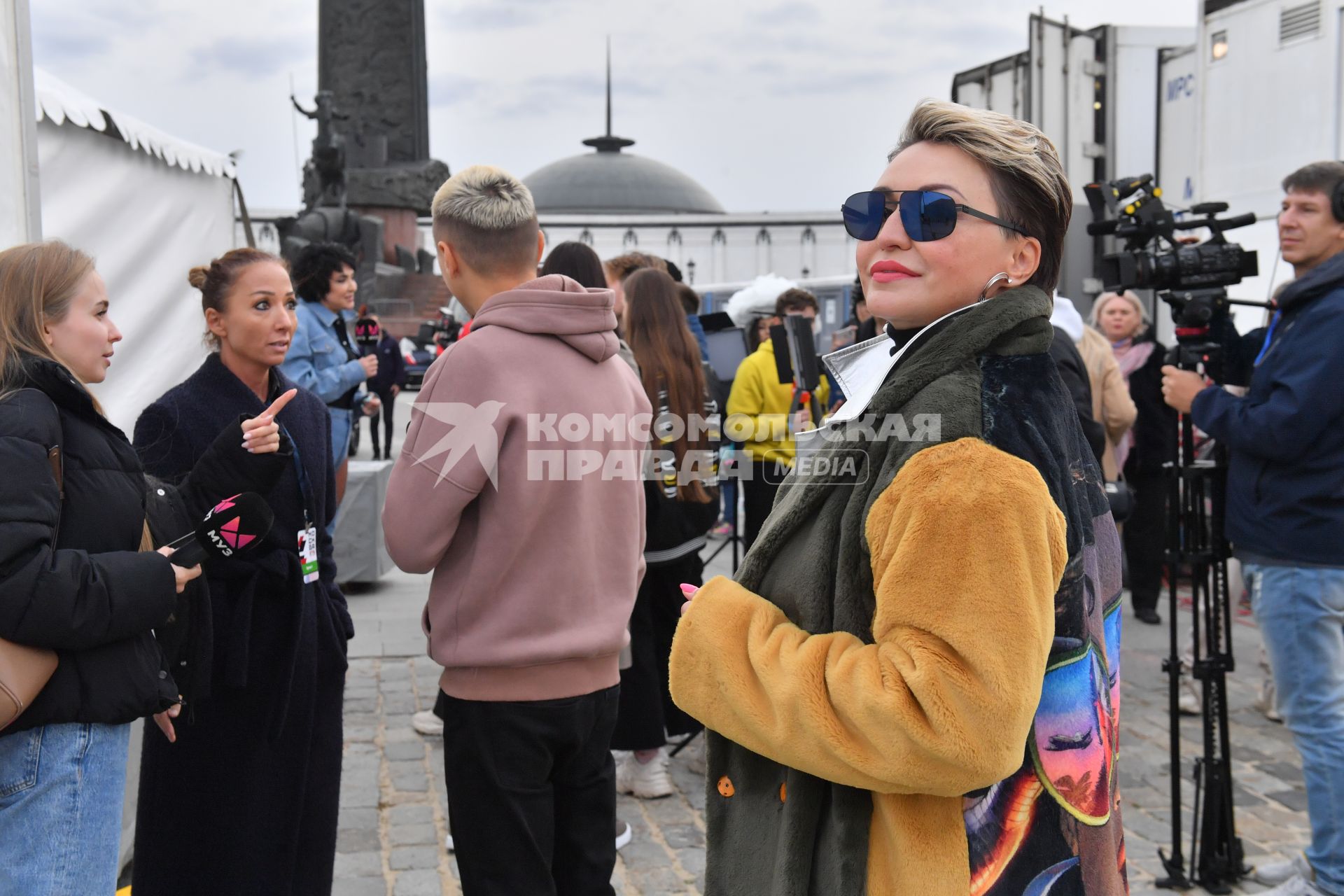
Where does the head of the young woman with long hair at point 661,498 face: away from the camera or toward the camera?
away from the camera

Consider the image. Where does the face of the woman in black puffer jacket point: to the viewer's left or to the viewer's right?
to the viewer's right

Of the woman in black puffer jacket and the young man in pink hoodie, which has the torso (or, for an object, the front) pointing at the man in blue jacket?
the woman in black puffer jacket

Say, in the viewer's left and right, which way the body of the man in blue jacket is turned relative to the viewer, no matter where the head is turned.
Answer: facing to the left of the viewer

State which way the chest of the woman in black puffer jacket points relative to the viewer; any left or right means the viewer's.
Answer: facing to the right of the viewer

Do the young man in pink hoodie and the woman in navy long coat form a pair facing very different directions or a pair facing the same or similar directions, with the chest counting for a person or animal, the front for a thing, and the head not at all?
very different directions

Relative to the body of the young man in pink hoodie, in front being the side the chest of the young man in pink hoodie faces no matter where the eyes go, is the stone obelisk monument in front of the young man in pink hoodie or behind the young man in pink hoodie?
in front

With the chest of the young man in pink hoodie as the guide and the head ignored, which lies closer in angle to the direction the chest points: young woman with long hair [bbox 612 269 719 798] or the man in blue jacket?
the young woman with long hair

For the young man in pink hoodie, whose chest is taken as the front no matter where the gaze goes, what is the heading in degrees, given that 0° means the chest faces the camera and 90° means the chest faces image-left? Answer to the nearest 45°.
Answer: approximately 135°
